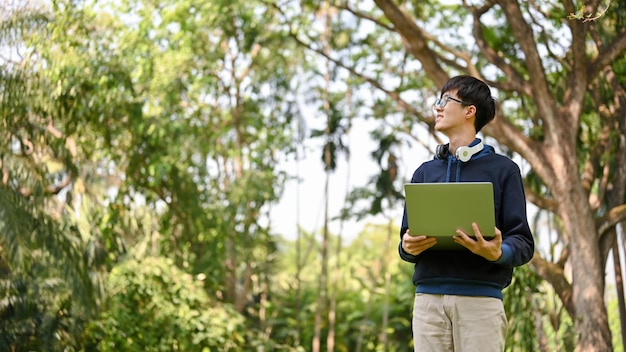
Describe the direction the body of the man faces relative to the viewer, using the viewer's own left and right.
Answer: facing the viewer and to the left of the viewer

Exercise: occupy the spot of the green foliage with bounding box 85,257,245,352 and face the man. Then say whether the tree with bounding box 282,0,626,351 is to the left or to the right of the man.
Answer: left

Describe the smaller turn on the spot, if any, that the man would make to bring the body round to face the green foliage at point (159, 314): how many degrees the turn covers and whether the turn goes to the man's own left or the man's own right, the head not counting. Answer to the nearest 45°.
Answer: approximately 90° to the man's own right

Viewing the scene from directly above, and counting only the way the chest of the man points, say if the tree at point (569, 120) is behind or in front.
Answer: behind

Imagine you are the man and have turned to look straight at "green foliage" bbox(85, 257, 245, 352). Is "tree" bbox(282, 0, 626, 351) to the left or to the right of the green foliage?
right

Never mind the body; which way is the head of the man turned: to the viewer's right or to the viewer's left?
to the viewer's left
